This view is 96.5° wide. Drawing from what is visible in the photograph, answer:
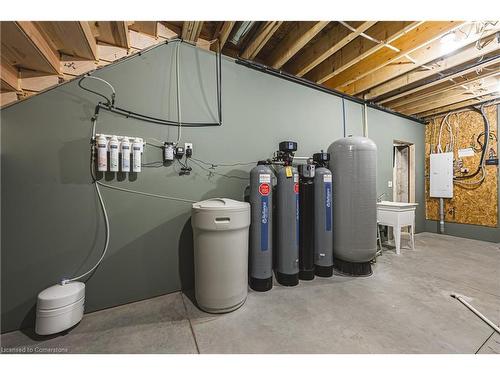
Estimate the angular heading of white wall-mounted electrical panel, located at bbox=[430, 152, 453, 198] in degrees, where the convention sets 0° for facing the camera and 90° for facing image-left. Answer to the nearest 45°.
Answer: approximately 0°

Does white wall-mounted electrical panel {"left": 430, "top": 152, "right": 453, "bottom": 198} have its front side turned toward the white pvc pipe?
yes
